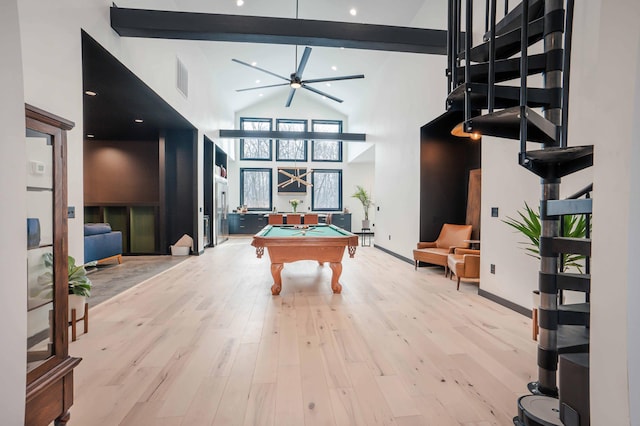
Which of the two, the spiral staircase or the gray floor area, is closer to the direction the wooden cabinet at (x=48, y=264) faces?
the spiral staircase

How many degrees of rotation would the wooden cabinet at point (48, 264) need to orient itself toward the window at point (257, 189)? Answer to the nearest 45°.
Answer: approximately 45° to its left

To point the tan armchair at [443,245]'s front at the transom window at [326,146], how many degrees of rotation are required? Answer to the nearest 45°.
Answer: approximately 90° to its right

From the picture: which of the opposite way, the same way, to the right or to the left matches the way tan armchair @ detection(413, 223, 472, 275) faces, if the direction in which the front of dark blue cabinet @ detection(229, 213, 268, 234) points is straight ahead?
to the right

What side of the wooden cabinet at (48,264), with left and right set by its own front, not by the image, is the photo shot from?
right

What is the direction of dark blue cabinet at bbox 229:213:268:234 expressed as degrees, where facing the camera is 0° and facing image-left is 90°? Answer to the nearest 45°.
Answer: approximately 0°

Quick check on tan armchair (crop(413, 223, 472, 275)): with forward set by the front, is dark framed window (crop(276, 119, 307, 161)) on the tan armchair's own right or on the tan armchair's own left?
on the tan armchair's own right

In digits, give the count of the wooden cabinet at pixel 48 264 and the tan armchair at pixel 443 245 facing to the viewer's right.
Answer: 1

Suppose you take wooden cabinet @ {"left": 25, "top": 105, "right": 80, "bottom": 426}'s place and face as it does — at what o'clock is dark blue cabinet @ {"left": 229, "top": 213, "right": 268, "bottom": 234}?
dark blue cabinet @ {"left": 229, "top": 213, "right": 268, "bottom": 234} is roughly at 10 o'clock from wooden cabinet @ {"left": 25, "top": 105, "right": 80, "bottom": 426}.

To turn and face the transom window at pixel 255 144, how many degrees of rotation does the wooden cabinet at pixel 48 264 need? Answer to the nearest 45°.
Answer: approximately 45° to its left

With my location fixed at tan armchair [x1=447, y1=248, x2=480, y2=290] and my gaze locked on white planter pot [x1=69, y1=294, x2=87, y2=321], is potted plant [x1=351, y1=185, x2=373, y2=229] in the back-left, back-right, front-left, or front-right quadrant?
back-right
